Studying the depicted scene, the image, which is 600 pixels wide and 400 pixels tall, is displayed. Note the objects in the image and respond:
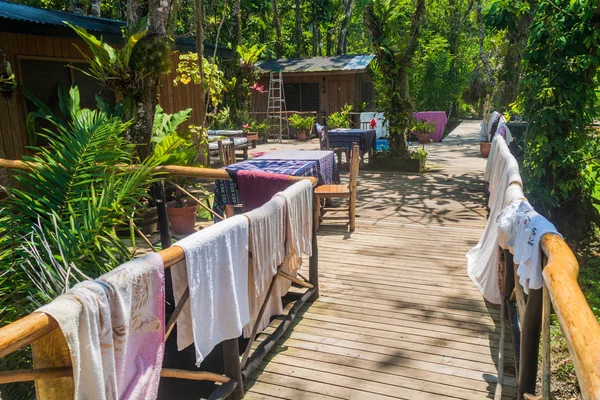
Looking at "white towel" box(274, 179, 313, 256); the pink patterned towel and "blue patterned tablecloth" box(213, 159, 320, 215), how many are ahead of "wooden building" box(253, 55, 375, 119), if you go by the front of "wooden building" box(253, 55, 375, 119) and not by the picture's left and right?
3

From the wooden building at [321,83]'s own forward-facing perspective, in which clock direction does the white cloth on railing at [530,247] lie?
The white cloth on railing is roughly at 12 o'clock from the wooden building.

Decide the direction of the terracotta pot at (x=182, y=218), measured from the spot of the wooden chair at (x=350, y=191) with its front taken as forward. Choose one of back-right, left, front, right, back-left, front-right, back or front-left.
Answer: front

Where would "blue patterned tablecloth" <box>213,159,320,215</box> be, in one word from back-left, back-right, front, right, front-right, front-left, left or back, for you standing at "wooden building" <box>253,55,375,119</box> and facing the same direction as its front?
front

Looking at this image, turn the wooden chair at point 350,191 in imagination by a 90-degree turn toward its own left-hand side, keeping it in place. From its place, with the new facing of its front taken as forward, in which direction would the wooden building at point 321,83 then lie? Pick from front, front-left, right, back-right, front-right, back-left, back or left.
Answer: back

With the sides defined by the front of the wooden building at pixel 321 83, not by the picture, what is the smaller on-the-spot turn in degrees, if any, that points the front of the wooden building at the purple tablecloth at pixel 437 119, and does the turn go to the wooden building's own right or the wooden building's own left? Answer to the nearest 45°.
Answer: approximately 45° to the wooden building's own left

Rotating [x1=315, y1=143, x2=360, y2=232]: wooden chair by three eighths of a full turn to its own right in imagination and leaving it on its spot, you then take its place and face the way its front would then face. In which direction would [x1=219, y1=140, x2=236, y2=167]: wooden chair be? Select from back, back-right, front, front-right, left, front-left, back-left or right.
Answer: left

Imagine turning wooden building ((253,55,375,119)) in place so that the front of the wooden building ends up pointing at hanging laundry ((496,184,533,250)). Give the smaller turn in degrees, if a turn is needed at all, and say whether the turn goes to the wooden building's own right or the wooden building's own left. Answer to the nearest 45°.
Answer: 0° — it already faces it

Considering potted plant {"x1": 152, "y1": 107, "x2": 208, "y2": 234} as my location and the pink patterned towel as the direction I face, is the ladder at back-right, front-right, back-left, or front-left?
back-left

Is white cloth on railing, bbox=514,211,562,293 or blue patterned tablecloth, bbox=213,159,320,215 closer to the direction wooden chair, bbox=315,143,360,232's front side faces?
the blue patterned tablecloth

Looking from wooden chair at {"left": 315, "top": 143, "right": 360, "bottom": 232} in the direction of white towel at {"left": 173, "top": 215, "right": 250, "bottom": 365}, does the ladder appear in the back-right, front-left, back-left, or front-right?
back-right

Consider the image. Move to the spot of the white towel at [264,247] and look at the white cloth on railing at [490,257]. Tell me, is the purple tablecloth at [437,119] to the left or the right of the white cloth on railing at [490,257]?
left

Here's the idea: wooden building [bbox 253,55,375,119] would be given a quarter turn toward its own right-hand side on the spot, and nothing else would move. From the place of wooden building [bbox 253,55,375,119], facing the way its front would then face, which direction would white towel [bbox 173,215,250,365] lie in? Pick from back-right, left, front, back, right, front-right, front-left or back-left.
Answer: left

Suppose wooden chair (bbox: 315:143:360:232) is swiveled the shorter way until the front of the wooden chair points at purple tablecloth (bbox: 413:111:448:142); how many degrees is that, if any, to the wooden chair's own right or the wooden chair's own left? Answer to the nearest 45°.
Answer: approximately 90° to the wooden chair's own right

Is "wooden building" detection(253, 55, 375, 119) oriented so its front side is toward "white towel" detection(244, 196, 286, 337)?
yes

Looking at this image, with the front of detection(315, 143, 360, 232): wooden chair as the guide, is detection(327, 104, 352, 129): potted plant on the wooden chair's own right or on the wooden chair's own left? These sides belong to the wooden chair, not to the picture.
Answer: on the wooden chair's own right

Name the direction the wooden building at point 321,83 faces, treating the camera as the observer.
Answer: facing the viewer

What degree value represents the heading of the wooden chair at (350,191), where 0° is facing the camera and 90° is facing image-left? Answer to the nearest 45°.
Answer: approximately 90°

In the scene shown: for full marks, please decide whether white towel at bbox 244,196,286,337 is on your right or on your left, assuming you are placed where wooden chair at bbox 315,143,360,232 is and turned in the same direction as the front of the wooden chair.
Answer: on your left
